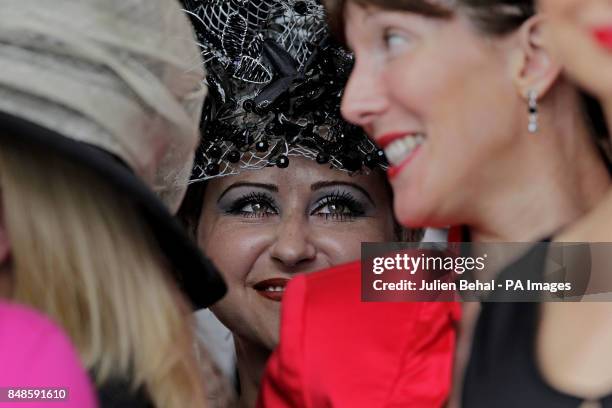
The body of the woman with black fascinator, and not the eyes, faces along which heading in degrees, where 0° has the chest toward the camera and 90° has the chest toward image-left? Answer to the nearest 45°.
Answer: approximately 0°
